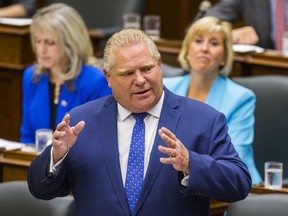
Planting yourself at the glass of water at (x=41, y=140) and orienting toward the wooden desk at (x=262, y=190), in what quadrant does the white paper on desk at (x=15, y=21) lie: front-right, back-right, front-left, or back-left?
back-left

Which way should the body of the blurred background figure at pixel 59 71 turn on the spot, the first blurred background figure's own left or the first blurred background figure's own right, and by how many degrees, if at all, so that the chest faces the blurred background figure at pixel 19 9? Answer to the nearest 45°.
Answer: approximately 135° to the first blurred background figure's own right

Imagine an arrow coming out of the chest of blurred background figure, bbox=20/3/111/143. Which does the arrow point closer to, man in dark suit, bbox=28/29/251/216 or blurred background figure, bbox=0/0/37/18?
the man in dark suit

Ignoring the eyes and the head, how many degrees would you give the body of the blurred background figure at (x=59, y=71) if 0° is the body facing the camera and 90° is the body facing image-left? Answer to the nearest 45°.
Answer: approximately 45°

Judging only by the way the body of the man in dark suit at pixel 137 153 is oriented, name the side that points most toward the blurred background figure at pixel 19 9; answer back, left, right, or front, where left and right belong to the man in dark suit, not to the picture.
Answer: back

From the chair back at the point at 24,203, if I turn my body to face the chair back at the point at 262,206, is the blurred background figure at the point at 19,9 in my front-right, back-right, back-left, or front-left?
back-left

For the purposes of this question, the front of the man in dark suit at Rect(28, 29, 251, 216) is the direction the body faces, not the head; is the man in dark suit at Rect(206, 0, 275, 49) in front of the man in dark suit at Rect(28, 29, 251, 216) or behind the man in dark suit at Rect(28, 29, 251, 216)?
behind
